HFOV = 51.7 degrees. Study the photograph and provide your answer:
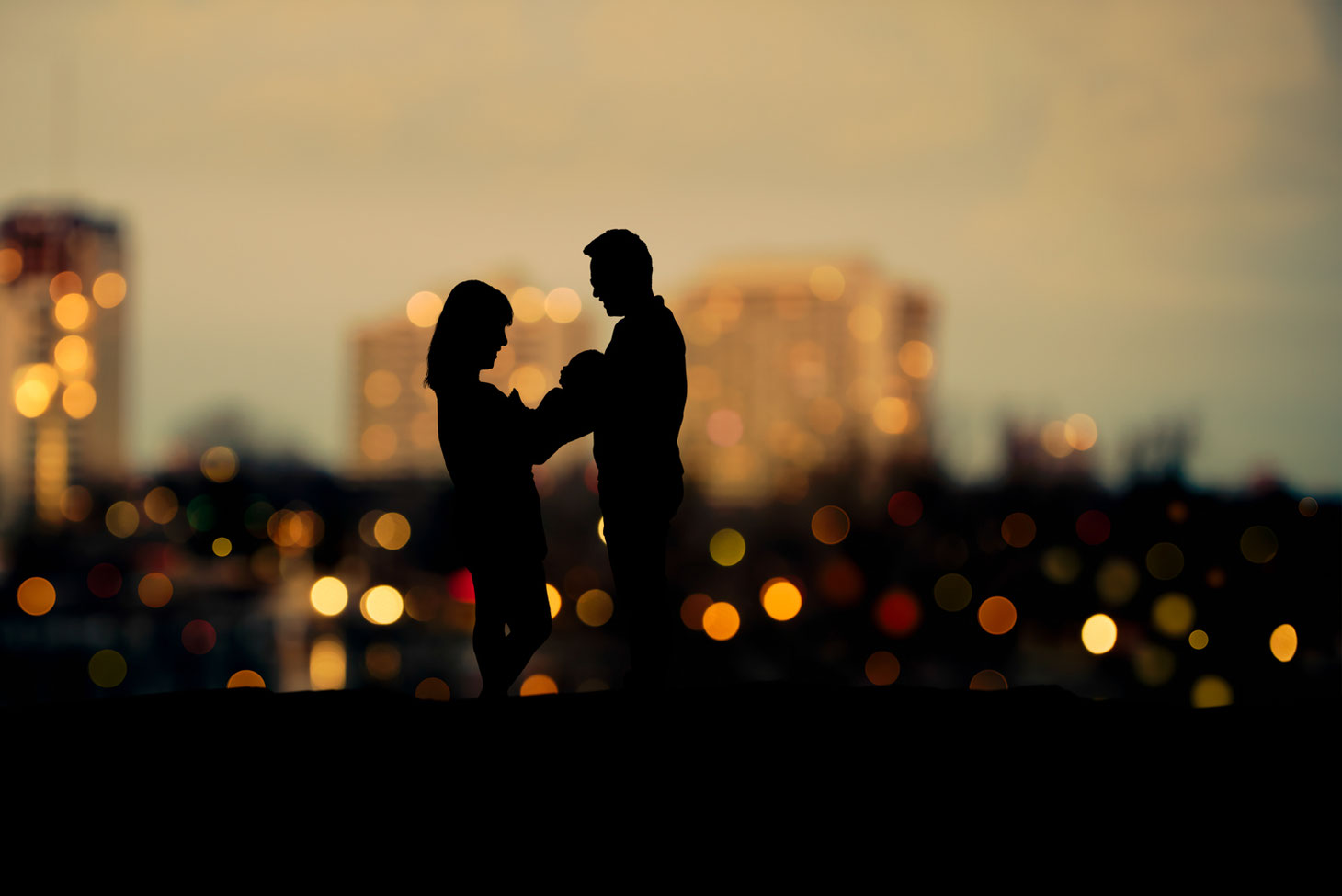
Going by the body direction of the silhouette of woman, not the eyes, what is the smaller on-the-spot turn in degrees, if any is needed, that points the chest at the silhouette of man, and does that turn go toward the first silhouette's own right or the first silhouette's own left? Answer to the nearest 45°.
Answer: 0° — they already face them

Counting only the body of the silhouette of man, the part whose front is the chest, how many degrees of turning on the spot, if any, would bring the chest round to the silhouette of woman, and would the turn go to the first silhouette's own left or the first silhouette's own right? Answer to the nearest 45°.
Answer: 0° — they already face them

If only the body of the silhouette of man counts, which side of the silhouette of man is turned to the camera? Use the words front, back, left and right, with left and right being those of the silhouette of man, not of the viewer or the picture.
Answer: left

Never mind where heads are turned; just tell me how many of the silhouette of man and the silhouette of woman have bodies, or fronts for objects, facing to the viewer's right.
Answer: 1

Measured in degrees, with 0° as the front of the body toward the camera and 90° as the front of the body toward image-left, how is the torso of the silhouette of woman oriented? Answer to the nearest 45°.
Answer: approximately 270°

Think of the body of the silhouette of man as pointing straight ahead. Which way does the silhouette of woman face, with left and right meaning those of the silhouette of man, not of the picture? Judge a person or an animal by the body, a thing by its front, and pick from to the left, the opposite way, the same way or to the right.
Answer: the opposite way
